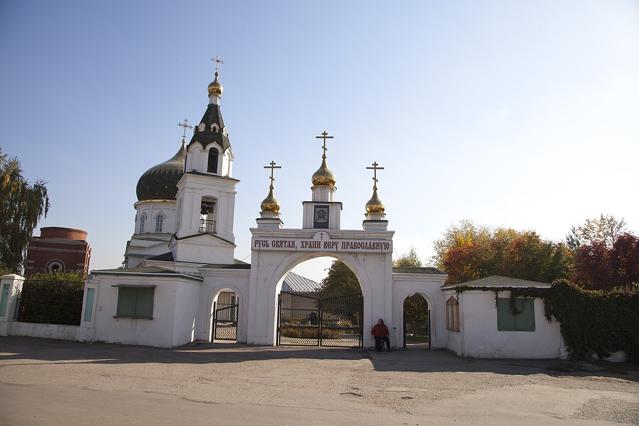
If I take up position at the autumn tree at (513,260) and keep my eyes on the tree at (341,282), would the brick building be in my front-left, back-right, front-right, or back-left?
front-left

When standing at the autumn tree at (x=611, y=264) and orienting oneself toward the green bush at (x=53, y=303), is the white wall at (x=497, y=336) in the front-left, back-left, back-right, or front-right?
front-left

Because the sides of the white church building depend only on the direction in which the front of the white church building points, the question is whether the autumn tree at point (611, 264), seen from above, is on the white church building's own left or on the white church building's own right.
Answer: on the white church building's own left

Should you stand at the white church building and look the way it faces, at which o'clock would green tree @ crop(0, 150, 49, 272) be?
The green tree is roughly at 4 o'clock from the white church building.

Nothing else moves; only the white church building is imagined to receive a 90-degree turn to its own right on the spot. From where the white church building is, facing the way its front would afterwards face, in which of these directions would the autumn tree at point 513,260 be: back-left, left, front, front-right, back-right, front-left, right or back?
back-right

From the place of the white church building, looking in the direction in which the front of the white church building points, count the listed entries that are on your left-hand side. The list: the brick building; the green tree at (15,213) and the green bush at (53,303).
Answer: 0

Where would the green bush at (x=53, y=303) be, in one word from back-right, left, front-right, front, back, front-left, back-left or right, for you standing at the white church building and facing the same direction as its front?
right

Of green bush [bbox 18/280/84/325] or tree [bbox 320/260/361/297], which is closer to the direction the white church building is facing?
the green bush

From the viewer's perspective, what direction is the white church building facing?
toward the camera

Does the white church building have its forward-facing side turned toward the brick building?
no

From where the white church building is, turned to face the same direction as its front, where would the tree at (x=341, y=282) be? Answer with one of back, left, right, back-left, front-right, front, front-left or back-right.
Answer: back
